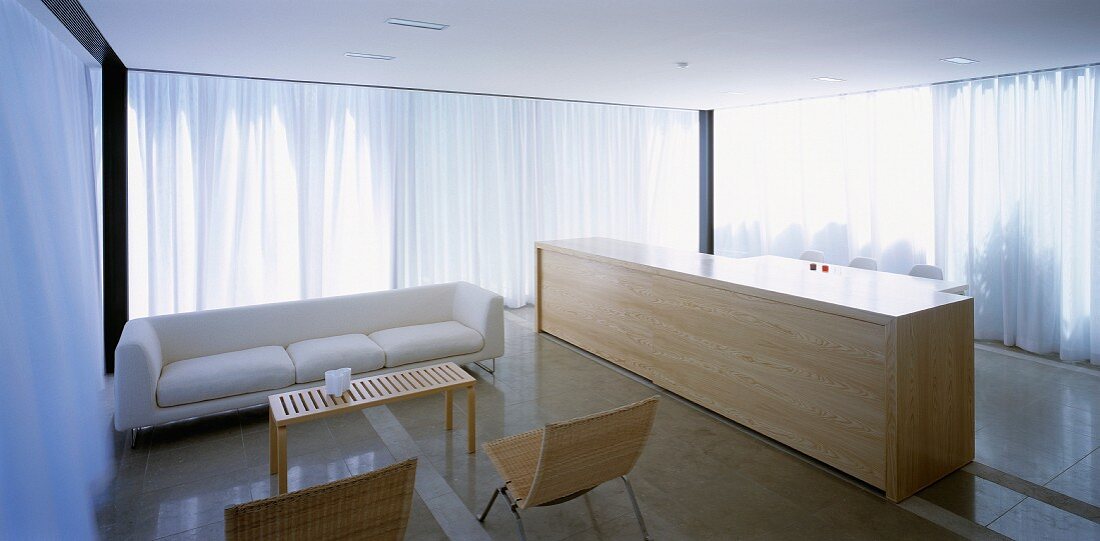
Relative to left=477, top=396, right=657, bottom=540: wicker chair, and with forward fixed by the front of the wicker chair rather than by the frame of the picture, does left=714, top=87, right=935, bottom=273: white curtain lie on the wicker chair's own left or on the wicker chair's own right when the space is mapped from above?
on the wicker chair's own right

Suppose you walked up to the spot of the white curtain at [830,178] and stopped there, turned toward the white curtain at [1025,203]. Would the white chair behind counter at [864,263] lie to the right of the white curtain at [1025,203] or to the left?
right

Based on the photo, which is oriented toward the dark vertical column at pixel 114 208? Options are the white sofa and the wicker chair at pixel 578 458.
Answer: the wicker chair

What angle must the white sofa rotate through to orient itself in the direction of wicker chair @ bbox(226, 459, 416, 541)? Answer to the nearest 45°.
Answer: approximately 45° to its right

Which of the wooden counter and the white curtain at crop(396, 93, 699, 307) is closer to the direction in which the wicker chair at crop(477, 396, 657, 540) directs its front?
the white curtain

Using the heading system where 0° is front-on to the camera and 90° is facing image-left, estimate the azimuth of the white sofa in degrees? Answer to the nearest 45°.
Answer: approximately 315°

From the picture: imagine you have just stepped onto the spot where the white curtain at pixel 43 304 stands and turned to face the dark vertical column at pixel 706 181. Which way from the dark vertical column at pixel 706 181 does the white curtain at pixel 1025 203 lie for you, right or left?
right

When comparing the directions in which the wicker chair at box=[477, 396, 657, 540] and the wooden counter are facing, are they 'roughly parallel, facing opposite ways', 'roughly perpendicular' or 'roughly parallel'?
roughly perpendicular

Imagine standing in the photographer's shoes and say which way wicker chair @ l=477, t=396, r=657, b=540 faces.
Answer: facing away from the viewer and to the left of the viewer

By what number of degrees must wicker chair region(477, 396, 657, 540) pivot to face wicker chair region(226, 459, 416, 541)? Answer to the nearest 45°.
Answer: approximately 90° to its left
